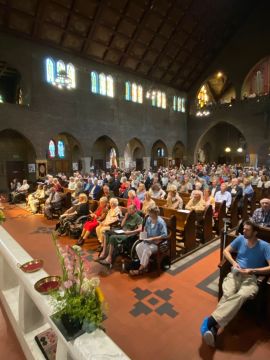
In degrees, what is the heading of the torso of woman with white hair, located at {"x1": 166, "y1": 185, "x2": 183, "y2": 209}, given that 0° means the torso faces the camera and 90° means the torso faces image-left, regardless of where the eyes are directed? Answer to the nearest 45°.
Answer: approximately 45°

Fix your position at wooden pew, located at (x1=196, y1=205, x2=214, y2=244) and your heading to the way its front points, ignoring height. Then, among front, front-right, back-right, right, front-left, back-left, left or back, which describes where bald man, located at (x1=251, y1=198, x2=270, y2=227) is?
left

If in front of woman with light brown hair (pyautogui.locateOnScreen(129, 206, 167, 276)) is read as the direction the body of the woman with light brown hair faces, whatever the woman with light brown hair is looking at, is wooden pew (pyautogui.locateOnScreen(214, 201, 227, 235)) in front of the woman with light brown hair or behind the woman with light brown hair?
behind

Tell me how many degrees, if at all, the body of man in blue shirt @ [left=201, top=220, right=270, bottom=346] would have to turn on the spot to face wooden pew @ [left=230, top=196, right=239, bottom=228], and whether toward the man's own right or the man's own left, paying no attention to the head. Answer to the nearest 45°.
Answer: approximately 135° to the man's own right

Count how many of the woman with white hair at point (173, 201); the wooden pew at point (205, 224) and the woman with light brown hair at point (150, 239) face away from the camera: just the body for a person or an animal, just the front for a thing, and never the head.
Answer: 0

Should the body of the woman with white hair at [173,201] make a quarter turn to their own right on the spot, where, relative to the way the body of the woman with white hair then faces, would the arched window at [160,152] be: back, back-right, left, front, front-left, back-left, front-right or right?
front-right

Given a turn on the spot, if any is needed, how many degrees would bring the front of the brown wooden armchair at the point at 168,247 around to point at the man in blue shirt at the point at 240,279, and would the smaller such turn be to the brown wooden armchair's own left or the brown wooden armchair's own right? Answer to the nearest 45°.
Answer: approximately 90° to the brown wooden armchair's own left

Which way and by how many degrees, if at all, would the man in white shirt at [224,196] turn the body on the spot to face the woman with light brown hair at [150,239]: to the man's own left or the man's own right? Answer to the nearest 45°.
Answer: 0° — they already face them

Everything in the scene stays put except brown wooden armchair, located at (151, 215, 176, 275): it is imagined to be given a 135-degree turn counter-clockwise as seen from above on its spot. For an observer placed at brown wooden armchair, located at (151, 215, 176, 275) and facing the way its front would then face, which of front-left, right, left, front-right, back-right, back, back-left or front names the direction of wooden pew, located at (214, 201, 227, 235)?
front-left

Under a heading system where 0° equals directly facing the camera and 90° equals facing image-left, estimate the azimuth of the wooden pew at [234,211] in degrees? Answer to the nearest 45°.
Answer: approximately 45°

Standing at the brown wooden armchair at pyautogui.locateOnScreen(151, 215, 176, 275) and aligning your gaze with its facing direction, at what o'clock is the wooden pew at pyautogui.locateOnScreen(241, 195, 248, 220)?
the wooden pew at pyautogui.locateOnScreen(241, 195, 248, 220) is roughly at 6 o'clock from the brown wooden armchair at pyautogui.locateOnScreen(151, 215, 176, 275).

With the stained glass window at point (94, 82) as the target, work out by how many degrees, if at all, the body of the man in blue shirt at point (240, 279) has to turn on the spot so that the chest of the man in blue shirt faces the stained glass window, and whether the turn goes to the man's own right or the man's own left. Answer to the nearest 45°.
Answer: approximately 90° to the man's own right
